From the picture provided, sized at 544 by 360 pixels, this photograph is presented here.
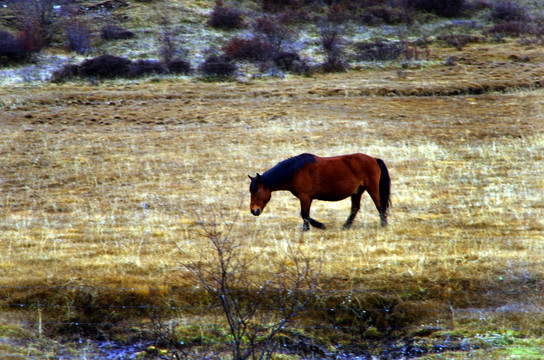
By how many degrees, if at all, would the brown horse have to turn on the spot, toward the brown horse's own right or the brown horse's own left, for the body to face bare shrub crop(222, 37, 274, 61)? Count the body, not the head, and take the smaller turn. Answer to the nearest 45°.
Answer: approximately 90° to the brown horse's own right

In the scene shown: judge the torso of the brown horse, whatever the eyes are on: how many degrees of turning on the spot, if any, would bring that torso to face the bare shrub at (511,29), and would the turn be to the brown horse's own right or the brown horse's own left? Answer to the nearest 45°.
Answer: approximately 90° to the brown horse's own right

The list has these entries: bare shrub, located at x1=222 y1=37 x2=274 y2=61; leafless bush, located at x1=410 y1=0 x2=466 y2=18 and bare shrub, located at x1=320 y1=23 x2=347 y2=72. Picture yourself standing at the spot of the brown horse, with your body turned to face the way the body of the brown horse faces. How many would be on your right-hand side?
3

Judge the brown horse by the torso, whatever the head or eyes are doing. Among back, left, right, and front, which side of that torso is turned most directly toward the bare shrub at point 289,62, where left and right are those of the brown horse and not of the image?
right

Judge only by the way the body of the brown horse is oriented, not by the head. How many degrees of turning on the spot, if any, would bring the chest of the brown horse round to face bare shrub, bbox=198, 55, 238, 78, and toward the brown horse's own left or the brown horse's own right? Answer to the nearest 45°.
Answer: approximately 90° to the brown horse's own right

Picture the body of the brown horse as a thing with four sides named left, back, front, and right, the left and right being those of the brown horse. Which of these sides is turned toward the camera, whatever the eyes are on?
left

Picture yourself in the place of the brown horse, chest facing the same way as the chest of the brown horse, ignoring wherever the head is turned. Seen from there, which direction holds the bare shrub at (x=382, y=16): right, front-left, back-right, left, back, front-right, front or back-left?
right

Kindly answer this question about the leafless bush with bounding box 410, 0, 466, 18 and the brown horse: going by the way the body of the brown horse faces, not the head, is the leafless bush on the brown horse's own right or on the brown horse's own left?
on the brown horse's own right

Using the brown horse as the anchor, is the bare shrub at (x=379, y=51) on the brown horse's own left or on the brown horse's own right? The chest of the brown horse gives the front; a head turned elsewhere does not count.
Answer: on the brown horse's own right

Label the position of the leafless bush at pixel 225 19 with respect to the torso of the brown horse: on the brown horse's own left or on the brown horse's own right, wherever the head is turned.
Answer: on the brown horse's own right

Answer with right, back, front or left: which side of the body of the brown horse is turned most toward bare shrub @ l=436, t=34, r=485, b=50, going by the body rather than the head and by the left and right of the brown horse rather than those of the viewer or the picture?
right

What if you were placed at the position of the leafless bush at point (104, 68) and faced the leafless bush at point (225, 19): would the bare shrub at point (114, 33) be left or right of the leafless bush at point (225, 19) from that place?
left

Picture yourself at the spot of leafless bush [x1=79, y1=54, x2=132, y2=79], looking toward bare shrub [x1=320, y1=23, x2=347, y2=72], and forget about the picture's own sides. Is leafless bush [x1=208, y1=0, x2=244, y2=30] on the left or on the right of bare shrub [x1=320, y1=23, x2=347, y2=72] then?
left
